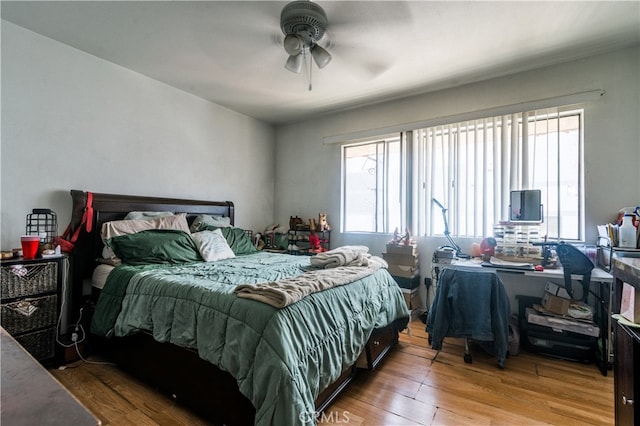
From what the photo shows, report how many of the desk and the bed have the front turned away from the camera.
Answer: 0

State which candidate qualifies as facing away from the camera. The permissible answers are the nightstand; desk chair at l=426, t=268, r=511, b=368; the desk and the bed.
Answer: the desk chair

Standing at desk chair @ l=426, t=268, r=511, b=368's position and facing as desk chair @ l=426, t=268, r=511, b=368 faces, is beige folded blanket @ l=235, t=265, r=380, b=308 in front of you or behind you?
behind

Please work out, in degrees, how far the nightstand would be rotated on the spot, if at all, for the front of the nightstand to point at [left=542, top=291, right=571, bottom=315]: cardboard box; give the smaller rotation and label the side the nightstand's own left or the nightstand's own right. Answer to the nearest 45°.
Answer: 0° — it already faces it

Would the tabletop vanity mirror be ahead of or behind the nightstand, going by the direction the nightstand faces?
ahead

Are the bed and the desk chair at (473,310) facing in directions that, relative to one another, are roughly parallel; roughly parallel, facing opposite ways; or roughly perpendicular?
roughly perpendicular

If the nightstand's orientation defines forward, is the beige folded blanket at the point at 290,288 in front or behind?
in front

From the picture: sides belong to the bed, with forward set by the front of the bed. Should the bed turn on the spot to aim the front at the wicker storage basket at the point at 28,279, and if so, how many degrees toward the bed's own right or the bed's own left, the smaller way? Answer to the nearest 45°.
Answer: approximately 180°

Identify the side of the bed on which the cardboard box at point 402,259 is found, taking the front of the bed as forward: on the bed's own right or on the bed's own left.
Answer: on the bed's own left

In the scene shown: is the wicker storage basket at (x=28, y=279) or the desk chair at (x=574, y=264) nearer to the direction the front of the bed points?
the desk chair

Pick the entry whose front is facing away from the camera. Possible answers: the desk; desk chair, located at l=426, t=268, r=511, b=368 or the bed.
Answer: the desk chair

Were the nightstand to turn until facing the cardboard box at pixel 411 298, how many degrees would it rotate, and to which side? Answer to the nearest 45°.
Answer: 0° — it already faces it

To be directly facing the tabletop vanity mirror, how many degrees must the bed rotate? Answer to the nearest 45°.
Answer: approximately 45° to its left

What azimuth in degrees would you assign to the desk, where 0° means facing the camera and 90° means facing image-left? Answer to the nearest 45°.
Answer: approximately 45°
